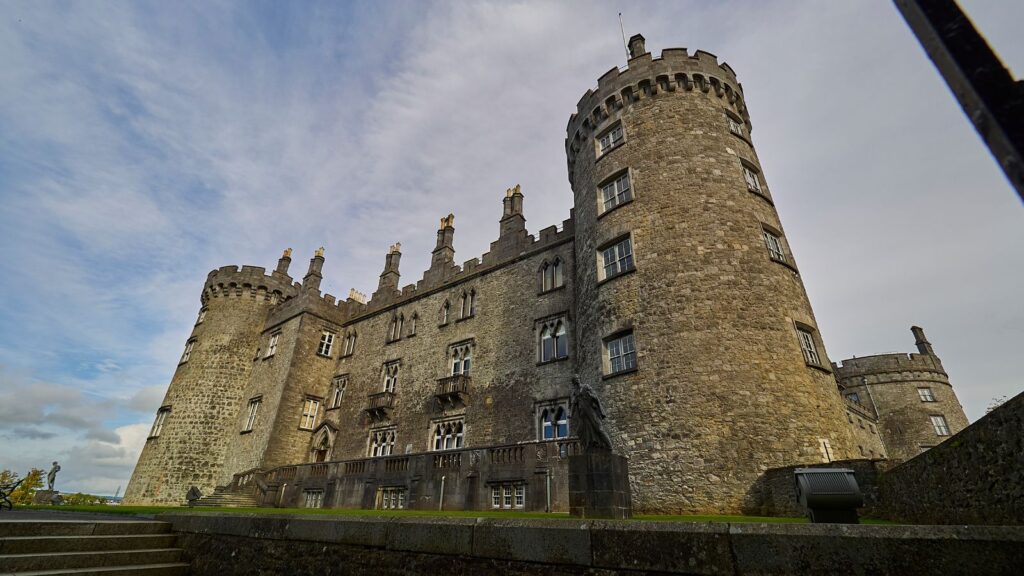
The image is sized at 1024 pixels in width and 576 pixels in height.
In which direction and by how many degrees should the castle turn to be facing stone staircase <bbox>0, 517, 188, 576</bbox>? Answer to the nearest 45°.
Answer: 0° — it already faces it

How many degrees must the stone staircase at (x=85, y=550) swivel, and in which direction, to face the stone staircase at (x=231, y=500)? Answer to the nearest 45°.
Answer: approximately 180°

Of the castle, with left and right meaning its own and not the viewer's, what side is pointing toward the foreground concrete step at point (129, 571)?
front

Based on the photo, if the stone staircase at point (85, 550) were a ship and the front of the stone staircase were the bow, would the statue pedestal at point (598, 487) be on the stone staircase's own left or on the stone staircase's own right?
on the stone staircase's own left

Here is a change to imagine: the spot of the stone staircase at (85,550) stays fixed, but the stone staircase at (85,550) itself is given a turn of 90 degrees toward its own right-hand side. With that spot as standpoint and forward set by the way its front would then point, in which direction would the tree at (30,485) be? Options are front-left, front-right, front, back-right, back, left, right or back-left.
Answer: right

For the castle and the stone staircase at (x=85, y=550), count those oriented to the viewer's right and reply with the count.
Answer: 0

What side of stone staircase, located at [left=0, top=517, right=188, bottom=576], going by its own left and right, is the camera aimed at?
front

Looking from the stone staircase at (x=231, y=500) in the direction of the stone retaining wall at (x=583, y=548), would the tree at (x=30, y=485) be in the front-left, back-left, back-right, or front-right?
back-right

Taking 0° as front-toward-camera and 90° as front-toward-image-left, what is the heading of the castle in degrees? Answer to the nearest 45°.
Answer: approximately 45°
